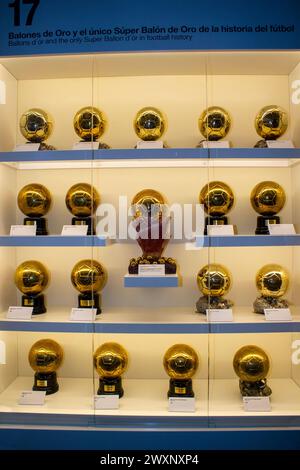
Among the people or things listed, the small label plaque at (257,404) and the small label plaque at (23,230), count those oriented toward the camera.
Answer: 2

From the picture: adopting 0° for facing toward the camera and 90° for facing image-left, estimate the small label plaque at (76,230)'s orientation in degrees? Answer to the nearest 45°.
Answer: approximately 0°

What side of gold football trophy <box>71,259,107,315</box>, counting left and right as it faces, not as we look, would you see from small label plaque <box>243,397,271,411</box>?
left

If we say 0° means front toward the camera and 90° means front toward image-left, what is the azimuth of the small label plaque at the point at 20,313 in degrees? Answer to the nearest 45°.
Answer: approximately 0°

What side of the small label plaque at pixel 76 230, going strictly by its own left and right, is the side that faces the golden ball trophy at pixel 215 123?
left

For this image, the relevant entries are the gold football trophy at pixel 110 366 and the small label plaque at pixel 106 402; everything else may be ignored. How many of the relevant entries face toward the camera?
2
